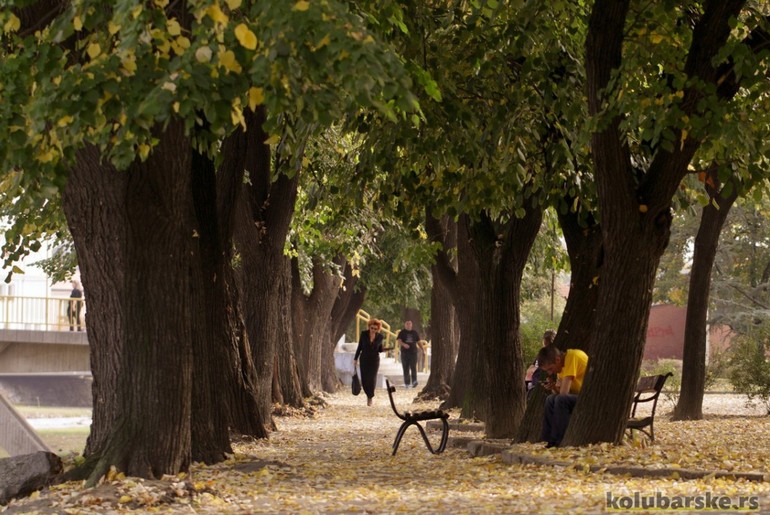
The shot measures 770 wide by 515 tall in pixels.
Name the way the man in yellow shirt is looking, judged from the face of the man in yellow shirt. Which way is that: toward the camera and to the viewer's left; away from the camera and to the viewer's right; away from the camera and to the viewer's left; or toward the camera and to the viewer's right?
toward the camera and to the viewer's left

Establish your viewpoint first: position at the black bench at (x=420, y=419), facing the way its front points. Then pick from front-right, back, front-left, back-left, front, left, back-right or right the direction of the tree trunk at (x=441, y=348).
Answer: left

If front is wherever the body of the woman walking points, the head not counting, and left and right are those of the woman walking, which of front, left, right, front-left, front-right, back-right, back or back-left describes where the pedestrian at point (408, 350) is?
back

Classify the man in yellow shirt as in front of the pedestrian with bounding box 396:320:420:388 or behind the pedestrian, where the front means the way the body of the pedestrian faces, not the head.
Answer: in front

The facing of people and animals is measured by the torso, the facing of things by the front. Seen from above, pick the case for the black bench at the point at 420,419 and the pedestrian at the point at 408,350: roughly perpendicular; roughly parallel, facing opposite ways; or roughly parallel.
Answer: roughly perpendicular

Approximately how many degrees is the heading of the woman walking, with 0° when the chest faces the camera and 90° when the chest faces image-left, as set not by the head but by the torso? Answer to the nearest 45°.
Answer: approximately 0°

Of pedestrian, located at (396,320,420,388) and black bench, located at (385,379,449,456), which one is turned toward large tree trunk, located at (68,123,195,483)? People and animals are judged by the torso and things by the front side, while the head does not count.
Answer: the pedestrian

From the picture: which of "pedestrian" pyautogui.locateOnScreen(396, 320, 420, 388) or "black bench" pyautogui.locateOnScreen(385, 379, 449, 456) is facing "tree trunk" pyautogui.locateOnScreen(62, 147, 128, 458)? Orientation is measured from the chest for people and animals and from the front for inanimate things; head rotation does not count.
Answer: the pedestrian

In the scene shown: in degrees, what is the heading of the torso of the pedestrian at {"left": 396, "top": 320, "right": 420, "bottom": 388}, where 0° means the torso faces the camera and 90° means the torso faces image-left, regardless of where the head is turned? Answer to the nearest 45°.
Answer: approximately 0°

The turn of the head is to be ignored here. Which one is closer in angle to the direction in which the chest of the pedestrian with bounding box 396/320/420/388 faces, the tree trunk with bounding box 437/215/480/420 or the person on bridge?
the tree trunk

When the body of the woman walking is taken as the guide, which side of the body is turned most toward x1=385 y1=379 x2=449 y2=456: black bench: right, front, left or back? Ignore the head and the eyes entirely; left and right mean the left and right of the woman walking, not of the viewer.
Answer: front

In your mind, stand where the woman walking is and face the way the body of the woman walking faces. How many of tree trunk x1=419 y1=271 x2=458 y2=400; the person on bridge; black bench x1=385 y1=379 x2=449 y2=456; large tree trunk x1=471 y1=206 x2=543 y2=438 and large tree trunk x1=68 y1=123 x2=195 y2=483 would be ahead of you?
3

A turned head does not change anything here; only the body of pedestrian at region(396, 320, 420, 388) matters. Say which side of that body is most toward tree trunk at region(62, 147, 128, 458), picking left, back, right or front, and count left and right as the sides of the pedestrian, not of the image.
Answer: front
